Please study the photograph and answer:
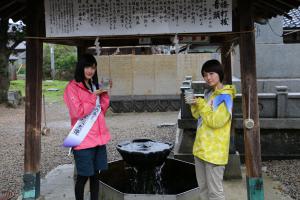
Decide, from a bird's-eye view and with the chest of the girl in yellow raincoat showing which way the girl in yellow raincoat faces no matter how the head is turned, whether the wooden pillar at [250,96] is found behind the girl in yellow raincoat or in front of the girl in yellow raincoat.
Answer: behind

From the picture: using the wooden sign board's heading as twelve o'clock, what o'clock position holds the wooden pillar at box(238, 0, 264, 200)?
The wooden pillar is roughly at 9 o'clock from the wooden sign board.

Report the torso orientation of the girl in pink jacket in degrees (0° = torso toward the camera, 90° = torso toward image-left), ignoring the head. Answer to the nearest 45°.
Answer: approximately 315°

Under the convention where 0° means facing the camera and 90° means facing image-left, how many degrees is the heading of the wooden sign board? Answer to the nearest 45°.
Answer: approximately 0°

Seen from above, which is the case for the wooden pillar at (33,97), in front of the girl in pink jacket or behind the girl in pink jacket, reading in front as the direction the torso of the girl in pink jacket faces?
behind

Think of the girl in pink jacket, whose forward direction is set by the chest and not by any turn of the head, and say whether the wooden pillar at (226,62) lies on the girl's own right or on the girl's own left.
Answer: on the girl's own left

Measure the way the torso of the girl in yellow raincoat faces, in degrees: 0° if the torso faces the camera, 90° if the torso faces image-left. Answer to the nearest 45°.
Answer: approximately 45°

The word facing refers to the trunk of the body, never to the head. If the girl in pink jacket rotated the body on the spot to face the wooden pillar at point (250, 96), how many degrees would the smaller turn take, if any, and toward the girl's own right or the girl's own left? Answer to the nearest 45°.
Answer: approximately 45° to the girl's own left
